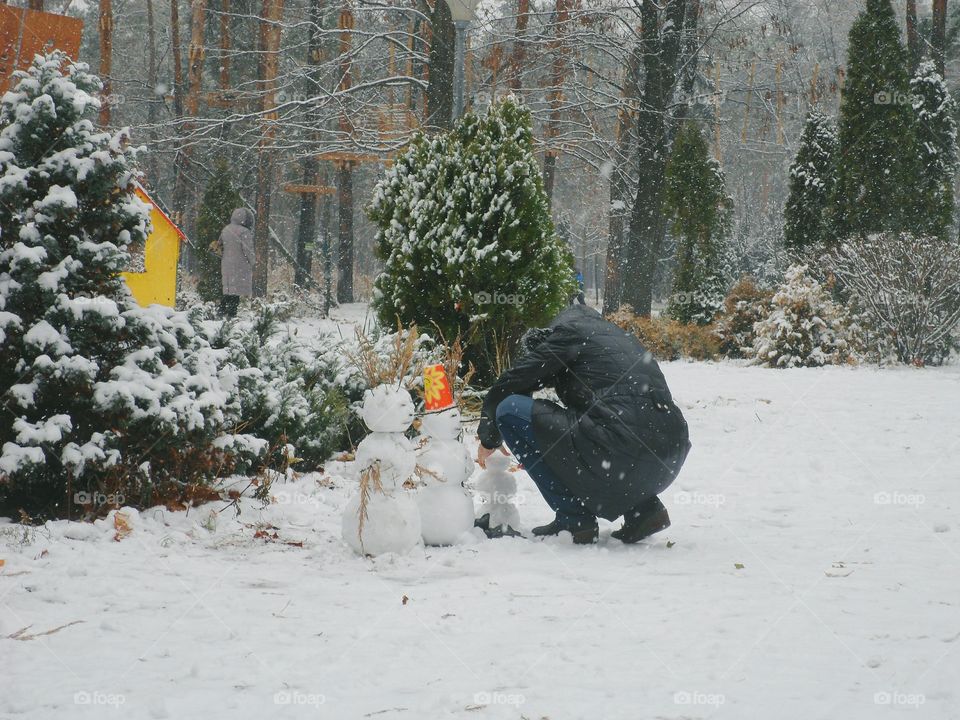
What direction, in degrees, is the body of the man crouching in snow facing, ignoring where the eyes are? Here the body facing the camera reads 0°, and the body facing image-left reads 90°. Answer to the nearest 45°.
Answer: approximately 90°

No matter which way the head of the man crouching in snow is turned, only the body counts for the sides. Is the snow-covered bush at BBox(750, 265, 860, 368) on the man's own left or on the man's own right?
on the man's own right

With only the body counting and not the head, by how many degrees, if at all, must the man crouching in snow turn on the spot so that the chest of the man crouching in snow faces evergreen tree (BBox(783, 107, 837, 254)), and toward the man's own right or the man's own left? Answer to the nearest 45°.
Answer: approximately 90° to the man's own right

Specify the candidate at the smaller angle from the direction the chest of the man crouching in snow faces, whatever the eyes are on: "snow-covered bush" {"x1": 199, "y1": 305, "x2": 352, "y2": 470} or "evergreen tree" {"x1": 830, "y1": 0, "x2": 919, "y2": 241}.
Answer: the snow-covered bush

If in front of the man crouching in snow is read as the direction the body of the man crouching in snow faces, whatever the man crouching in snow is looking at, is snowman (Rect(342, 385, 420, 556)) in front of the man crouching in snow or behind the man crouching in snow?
in front

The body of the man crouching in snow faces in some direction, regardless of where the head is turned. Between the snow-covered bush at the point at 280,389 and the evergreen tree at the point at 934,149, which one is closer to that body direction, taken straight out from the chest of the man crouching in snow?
the snow-covered bush

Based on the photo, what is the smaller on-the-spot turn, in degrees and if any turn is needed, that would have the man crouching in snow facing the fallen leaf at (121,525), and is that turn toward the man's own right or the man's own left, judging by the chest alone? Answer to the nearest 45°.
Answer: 0° — they already face it
